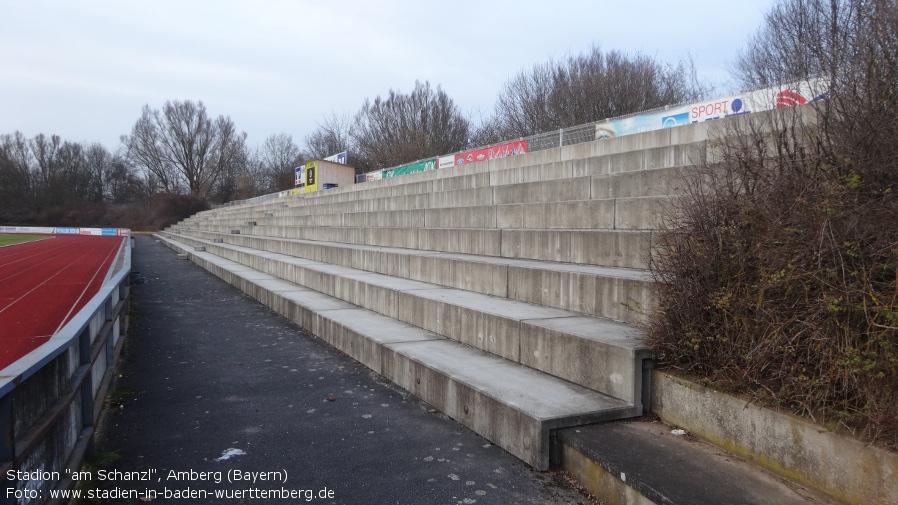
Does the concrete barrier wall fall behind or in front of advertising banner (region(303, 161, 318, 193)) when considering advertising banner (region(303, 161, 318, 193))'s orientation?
in front

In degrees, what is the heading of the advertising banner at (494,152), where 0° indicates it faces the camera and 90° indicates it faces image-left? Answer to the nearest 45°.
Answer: approximately 45°

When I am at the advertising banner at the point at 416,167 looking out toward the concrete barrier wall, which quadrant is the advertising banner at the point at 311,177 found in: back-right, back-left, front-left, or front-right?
back-right

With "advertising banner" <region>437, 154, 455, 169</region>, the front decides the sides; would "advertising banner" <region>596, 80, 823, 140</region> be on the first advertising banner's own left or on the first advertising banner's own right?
on the first advertising banner's own left

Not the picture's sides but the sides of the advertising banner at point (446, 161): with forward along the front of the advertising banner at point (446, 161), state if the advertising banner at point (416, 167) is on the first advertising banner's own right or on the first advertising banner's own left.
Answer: on the first advertising banner's own right

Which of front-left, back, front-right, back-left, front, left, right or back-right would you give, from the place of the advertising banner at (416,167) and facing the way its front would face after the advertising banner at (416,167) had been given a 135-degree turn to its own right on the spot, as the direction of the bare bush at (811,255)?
back

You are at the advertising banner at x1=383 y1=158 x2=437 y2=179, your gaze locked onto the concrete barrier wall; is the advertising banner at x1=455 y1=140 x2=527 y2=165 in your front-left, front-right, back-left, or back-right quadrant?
front-left

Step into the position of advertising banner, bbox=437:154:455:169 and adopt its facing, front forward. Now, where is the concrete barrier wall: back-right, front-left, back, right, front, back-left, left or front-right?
front-left

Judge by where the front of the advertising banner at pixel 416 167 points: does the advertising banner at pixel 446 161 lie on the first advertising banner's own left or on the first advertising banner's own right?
on the first advertising banner's own left

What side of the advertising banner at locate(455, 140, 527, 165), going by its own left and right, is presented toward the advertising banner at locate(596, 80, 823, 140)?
left

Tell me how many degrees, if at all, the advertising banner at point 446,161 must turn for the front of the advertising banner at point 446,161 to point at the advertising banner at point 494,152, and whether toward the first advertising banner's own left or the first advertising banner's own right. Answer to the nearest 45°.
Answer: approximately 90° to the first advertising banner's own left

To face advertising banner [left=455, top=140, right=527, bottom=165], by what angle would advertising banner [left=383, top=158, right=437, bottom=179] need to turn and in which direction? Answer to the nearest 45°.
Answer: approximately 90° to its left

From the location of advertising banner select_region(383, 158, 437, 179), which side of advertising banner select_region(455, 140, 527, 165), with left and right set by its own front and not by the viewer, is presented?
right

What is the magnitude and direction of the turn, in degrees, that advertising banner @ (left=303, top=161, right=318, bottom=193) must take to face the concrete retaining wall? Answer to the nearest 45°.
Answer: approximately 45° to its left

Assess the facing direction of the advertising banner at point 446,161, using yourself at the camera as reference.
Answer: facing the viewer and to the left of the viewer
